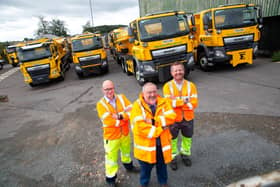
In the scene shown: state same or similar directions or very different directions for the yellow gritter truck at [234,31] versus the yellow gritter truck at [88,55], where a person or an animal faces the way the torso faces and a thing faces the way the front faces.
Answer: same or similar directions

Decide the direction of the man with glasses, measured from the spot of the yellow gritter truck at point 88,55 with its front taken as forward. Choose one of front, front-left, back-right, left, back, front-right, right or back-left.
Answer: front

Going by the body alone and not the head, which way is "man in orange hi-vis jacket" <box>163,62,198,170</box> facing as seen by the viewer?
toward the camera

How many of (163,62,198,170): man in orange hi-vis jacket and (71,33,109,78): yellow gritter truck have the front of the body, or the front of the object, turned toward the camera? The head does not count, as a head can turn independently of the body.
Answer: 2

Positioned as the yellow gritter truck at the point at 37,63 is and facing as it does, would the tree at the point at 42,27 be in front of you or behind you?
behind

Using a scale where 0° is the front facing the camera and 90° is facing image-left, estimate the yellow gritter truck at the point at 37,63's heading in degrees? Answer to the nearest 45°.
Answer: approximately 45°

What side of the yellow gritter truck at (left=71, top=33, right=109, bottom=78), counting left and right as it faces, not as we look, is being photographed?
front

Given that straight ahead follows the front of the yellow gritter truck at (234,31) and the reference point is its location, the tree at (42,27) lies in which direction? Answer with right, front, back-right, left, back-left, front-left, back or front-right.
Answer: back

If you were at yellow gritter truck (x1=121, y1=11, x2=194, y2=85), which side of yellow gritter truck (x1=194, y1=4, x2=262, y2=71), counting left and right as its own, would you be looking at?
right

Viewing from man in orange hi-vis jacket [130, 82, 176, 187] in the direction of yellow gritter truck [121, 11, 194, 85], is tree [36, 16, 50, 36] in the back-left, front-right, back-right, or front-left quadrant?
front-left

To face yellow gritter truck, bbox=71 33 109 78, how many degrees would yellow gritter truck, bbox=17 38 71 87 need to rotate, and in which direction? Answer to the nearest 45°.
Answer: approximately 135° to its left

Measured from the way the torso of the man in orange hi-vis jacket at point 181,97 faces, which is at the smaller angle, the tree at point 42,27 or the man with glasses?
the man with glasses

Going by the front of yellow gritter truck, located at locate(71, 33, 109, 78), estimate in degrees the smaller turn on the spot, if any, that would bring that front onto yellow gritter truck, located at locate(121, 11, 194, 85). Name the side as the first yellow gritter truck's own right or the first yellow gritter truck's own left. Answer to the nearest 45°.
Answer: approximately 45° to the first yellow gritter truck's own left

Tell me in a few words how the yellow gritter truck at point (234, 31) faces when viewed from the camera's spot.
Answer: facing the viewer and to the right of the viewer

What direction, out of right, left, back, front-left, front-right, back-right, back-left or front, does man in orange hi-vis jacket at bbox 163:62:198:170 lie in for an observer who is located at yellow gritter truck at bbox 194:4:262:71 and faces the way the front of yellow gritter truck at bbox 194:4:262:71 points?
front-right

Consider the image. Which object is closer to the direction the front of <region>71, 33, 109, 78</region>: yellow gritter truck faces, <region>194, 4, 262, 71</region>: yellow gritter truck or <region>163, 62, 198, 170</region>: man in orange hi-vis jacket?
the man in orange hi-vis jacket
